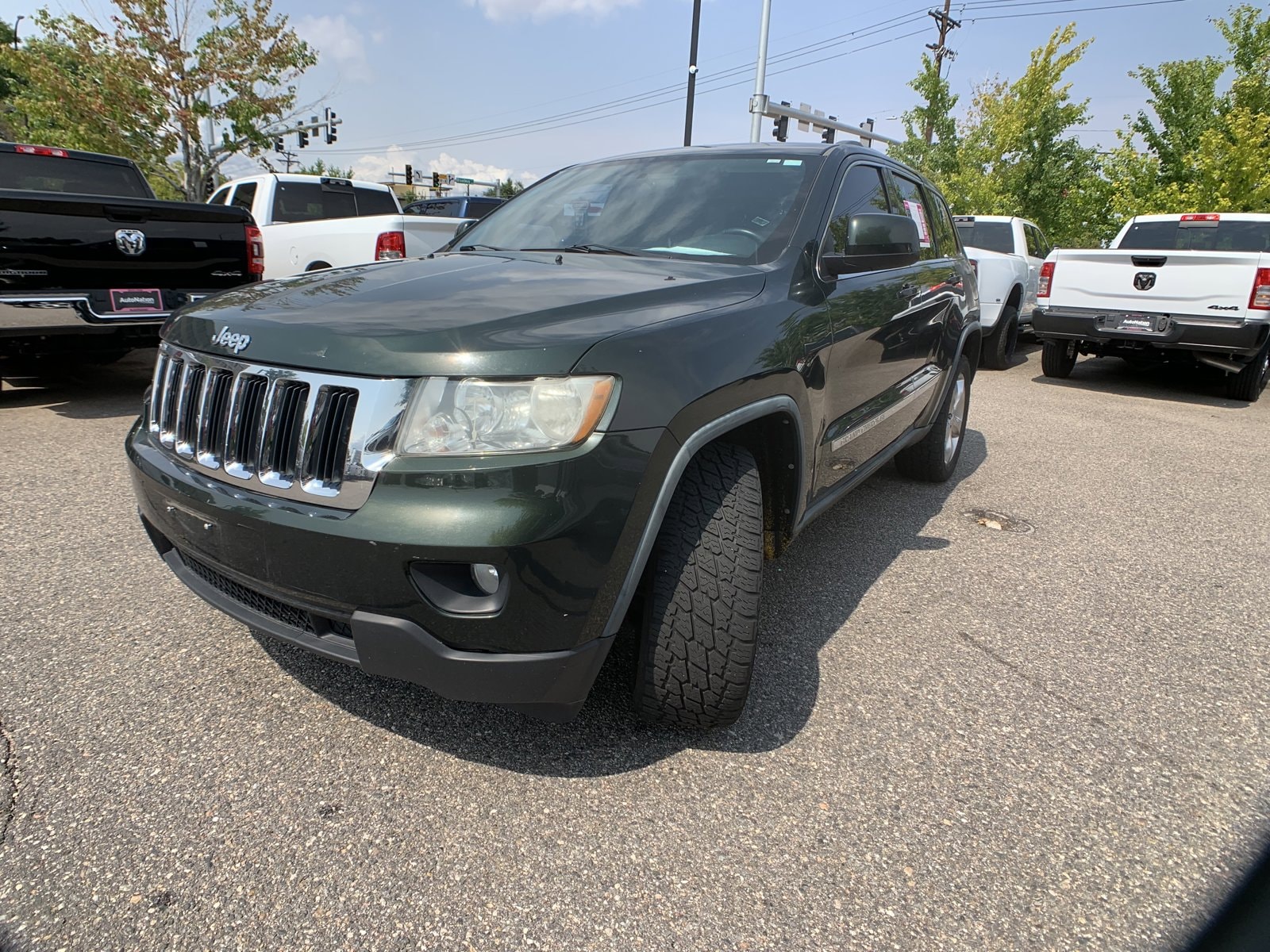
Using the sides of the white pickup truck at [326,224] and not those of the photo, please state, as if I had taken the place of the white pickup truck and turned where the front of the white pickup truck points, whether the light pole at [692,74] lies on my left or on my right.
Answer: on my right

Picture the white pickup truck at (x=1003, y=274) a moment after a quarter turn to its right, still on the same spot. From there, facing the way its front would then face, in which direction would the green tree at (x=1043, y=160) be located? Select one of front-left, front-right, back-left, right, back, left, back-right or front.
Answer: back-left

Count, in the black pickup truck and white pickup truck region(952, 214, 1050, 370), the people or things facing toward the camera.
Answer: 0

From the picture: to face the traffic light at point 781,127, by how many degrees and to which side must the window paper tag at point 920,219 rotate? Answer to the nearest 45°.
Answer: approximately 135° to its left

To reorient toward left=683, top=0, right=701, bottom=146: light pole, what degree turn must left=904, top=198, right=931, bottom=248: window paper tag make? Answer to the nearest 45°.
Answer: approximately 135° to its left

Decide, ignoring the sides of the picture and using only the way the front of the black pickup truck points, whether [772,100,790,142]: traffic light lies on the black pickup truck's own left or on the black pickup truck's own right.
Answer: on the black pickup truck's own right

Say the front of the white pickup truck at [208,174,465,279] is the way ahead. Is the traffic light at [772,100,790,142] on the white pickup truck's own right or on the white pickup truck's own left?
on the white pickup truck's own right

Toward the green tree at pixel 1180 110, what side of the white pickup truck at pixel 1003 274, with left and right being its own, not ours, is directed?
front

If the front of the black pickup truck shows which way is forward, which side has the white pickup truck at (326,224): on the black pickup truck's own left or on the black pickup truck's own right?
on the black pickup truck's own right

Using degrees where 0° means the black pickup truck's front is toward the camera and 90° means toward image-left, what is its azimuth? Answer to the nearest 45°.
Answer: approximately 135°

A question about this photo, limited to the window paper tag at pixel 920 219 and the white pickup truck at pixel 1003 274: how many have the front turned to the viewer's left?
0

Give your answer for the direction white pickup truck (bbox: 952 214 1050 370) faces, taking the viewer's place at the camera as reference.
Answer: facing away from the viewer and to the right of the viewer

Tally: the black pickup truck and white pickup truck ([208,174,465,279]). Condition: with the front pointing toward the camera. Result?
0

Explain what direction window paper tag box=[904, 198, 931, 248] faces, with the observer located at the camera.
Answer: facing the viewer and to the right of the viewer

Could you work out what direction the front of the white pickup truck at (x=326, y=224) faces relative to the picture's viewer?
facing away from the viewer and to the left of the viewer

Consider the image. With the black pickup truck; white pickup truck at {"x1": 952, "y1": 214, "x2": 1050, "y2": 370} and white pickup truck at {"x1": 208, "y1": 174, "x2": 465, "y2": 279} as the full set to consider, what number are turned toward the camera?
0
